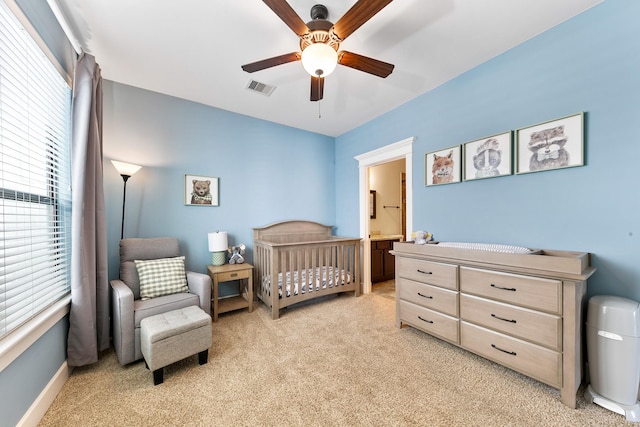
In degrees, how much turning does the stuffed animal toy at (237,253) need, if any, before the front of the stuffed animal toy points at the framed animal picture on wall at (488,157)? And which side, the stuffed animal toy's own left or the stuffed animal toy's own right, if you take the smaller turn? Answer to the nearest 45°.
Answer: approximately 45° to the stuffed animal toy's own left

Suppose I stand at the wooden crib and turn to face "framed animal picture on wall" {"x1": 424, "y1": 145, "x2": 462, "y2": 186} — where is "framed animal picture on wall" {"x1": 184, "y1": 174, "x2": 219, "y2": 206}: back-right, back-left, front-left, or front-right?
back-right

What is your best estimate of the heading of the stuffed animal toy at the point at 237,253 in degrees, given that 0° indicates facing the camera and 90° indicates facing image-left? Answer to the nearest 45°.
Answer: approximately 0°

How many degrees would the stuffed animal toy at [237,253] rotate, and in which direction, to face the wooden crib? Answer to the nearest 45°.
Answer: approximately 90° to its left
